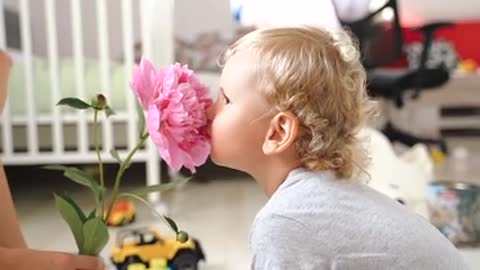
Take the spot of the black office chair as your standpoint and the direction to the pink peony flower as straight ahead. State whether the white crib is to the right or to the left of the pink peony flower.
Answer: right

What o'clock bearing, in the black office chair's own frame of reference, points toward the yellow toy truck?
The yellow toy truck is roughly at 2 o'clock from the black office chair.

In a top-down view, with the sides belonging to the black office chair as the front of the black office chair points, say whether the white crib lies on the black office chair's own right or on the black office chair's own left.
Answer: on the black office chair's own right

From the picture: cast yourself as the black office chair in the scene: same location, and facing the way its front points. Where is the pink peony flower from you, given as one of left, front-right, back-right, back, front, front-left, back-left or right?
front-right
